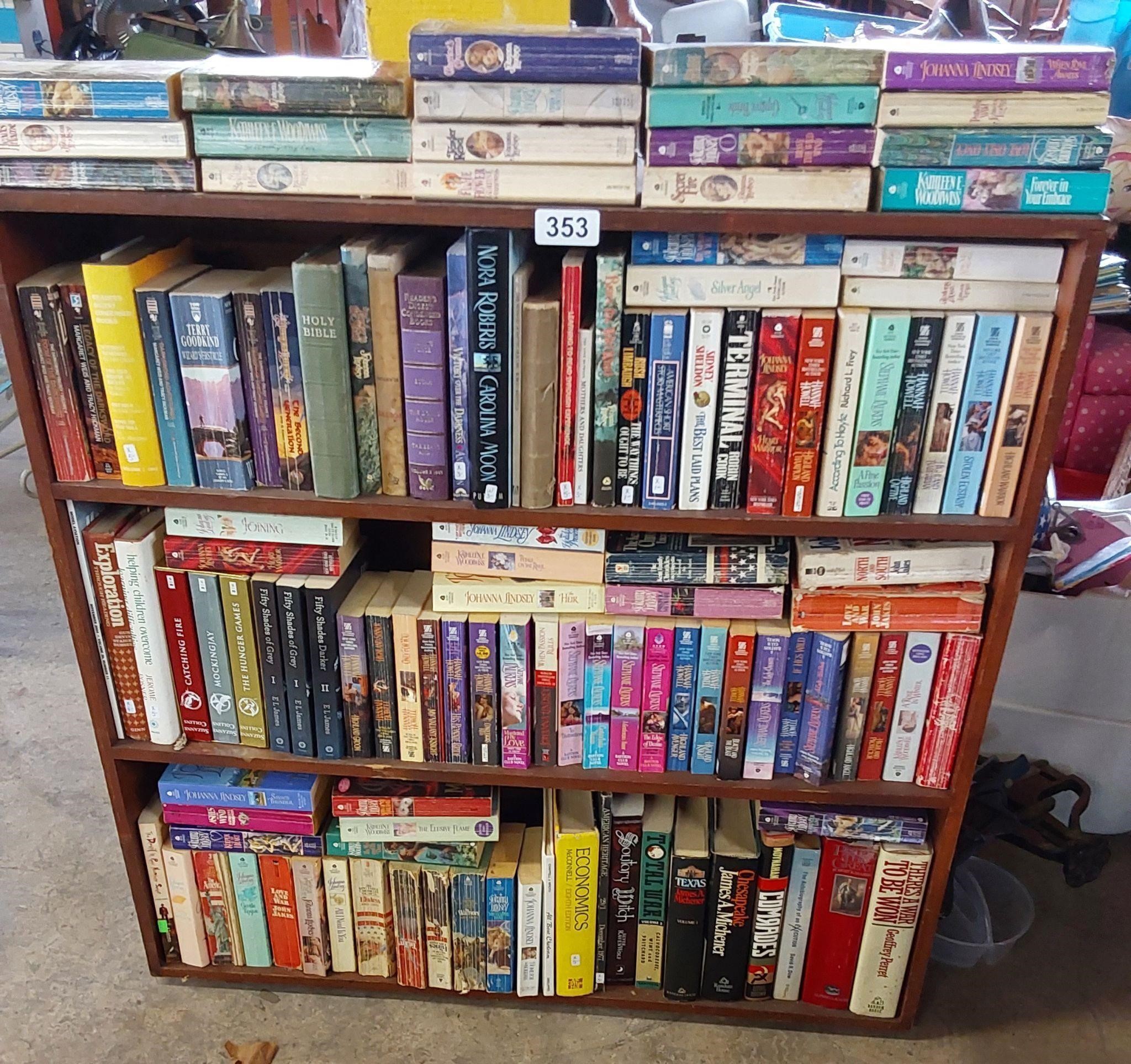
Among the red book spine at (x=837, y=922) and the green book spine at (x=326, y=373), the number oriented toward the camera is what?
2

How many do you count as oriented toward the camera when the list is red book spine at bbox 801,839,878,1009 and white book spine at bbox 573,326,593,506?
2

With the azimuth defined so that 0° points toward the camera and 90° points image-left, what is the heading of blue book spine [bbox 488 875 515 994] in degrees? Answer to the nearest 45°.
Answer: approximately 0°

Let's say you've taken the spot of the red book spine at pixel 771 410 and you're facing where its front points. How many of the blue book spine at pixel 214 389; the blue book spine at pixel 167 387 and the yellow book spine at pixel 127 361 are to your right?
3
